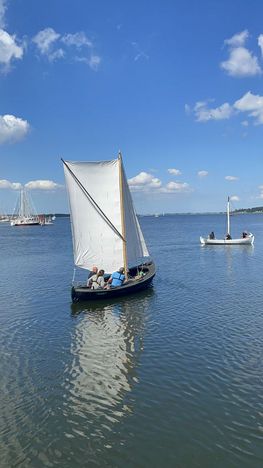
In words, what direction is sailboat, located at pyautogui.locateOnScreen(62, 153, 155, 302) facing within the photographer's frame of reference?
facing away from the viewer and to the right of the viewer
